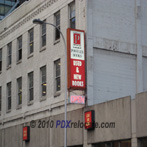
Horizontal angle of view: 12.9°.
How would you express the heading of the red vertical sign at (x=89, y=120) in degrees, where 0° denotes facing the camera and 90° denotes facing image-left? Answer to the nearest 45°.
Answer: approximately 45°
